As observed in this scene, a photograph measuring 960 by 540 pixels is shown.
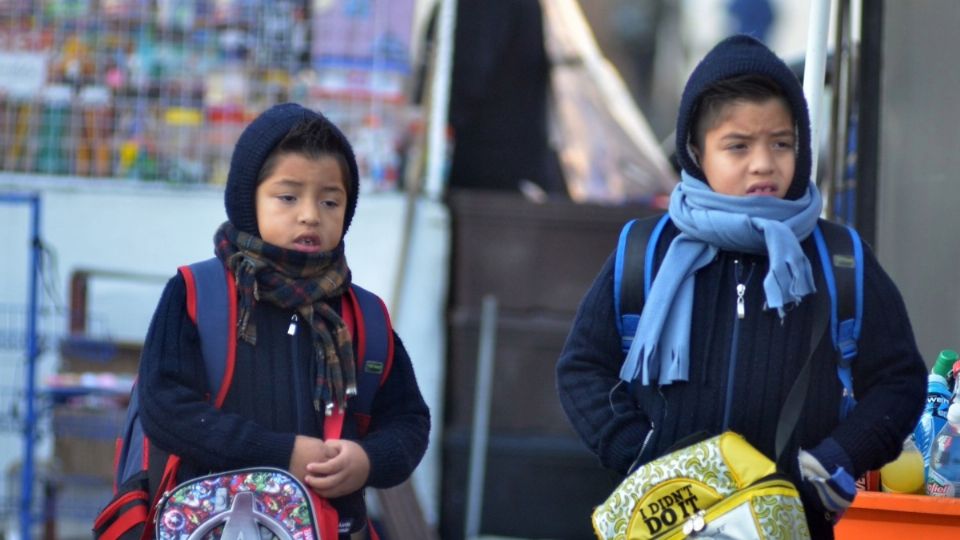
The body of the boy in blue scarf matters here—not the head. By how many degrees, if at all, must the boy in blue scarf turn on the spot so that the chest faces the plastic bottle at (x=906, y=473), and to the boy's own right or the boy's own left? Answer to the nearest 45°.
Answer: approximately 135° to the boy's own left

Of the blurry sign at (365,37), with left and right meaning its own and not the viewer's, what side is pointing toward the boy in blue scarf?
front

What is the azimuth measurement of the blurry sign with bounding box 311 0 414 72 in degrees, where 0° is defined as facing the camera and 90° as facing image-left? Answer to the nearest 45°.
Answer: approximately 0°

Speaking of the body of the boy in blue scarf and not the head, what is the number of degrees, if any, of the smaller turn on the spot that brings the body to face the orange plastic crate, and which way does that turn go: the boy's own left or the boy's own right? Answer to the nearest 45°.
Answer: approximately 135° to the boy's own left

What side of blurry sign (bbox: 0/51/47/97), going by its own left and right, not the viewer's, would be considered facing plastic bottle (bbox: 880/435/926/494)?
front

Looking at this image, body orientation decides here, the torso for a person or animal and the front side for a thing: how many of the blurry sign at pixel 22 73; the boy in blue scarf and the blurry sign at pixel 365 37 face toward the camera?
3

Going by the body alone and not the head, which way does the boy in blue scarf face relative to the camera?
toward the camera

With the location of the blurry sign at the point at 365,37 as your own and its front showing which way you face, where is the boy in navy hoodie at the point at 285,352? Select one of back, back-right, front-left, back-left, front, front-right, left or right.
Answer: front

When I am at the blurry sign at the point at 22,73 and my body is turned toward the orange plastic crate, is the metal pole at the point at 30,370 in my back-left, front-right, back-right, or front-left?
front-right

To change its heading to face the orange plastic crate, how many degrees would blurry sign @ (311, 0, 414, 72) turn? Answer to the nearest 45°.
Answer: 0° — it already faces it

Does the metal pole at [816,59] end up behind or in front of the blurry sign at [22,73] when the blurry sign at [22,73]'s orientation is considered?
in front
